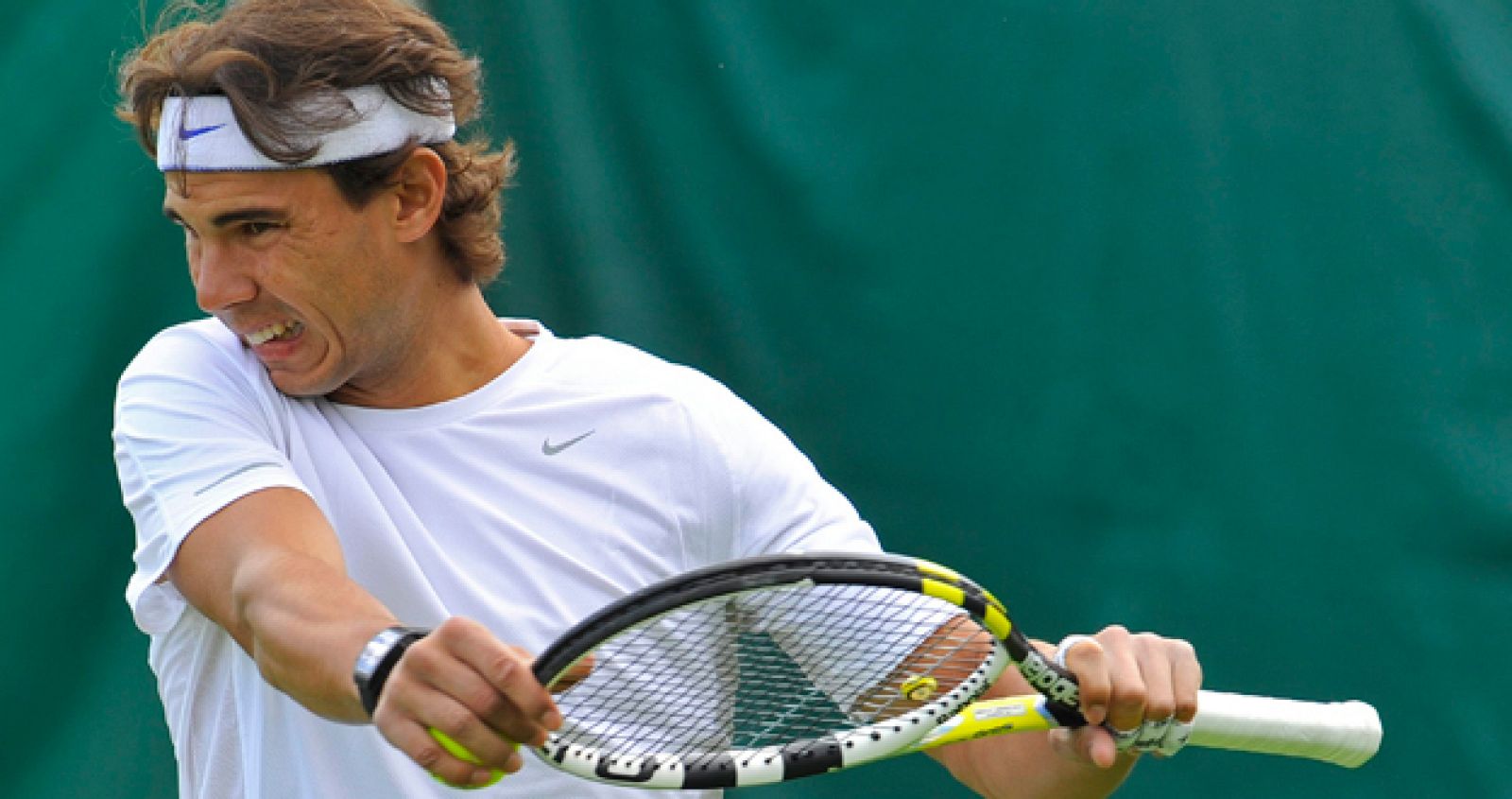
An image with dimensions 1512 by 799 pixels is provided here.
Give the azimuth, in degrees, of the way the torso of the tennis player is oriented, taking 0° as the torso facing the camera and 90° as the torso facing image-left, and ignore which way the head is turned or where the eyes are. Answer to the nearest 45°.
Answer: approximately 0°
